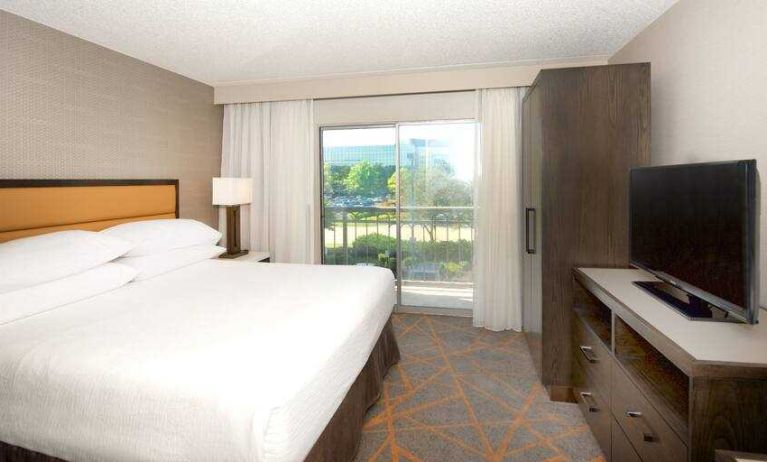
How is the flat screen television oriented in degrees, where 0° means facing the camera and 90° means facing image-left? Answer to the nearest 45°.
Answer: approximately 45°

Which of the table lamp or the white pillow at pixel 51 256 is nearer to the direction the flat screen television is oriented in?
the white pillow

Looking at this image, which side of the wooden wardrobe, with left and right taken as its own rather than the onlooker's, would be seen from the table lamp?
front

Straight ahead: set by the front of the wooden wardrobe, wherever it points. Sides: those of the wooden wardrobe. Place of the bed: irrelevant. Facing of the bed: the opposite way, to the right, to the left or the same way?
the opposite way

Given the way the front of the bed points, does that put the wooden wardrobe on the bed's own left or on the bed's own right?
on the bed's own left

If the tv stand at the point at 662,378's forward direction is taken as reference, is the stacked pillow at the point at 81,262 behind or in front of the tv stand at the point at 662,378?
in front

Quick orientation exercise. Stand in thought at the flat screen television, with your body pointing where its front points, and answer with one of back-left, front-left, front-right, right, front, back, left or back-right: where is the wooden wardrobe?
right

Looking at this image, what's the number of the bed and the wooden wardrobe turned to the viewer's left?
1

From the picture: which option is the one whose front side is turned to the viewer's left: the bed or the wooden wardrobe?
the wooden wardrobe

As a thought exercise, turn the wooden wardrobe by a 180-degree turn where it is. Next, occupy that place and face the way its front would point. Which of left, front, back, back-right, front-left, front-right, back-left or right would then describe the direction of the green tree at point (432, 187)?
back-left

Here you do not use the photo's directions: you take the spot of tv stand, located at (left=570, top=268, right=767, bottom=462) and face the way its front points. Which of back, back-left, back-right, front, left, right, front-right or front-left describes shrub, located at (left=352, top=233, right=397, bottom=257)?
right

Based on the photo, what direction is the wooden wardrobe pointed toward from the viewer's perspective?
to the viewer's left

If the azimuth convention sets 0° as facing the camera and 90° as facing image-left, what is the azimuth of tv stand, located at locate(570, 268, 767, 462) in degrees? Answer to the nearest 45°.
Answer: approximately 45°

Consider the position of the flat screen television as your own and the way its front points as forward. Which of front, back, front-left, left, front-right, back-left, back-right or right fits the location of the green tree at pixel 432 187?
right

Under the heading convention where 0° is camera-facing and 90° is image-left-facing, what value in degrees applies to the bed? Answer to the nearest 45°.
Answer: approximately 315°
